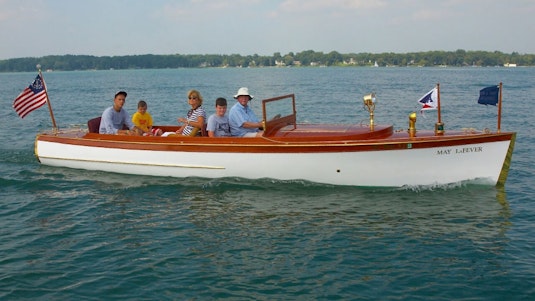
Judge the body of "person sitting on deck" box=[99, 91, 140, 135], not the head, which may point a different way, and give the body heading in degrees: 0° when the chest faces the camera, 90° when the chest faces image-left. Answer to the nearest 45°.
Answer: approximately 315°

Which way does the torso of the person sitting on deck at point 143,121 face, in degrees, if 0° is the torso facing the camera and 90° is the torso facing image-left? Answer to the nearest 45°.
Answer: approximately 315°

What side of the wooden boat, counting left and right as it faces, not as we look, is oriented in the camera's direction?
right

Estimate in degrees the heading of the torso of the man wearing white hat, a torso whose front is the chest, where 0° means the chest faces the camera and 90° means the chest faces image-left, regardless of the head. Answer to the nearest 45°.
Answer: approximately 315°
